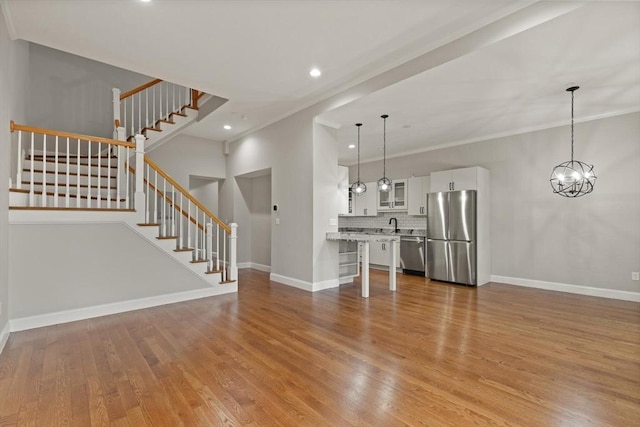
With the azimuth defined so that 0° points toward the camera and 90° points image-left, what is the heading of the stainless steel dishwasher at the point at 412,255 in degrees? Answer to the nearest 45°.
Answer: approximately 0°

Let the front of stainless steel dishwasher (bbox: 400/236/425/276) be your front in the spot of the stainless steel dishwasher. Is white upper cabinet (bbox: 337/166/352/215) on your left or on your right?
on your right

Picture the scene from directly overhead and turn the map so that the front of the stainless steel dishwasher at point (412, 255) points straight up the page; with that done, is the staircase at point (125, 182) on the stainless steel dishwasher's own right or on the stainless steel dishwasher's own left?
on the stainless steel dishwasher's own right

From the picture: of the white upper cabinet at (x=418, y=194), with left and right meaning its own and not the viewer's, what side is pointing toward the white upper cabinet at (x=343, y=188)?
right

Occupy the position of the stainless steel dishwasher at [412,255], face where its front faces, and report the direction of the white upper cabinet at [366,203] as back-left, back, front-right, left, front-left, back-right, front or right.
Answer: back-right

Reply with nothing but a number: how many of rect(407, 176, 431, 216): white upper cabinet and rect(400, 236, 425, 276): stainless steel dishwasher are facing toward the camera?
2

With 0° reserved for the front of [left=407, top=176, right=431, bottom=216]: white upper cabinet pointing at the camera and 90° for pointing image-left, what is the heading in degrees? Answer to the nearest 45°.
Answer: approximately 0°
